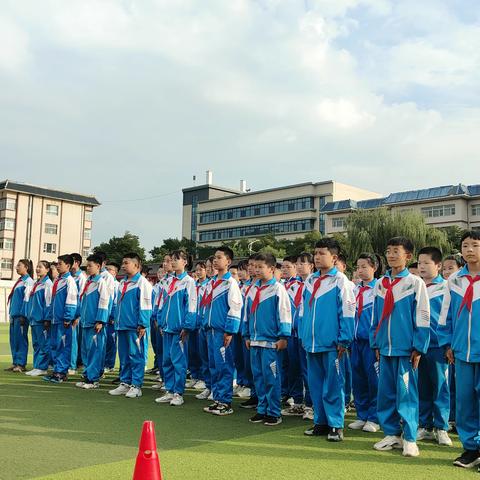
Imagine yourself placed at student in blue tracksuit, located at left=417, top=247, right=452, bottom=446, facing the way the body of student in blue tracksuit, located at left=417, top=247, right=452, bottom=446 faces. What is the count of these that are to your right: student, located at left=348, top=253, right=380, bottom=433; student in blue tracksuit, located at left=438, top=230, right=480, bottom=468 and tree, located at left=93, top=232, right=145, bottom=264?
2

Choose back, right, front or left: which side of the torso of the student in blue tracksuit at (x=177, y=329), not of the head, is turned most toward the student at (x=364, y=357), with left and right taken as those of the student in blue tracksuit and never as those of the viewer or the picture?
left

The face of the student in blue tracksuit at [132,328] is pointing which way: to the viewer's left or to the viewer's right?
to the viewer's left

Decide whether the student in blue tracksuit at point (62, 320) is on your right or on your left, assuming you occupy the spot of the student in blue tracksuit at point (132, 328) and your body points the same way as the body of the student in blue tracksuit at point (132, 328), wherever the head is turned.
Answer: on your right

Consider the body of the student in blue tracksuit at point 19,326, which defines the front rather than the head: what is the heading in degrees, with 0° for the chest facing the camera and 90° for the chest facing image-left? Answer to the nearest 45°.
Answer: approximately 90°

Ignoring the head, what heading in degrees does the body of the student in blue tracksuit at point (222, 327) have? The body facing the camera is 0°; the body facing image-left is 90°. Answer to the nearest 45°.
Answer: approximately 45°

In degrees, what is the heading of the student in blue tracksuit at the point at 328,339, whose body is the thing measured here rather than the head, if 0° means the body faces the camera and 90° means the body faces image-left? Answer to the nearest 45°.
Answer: approximately 45°

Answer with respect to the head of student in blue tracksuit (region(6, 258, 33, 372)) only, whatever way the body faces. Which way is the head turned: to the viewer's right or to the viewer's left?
to the viewer's left

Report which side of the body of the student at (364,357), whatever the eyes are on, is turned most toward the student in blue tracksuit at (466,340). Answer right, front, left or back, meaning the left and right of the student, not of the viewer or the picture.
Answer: left

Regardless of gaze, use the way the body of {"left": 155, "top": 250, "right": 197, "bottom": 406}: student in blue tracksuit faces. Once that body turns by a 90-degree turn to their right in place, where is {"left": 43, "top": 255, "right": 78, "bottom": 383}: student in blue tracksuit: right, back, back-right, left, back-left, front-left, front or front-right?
front

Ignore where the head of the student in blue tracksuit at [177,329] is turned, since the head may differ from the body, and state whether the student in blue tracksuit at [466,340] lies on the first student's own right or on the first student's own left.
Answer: on the first student's own left

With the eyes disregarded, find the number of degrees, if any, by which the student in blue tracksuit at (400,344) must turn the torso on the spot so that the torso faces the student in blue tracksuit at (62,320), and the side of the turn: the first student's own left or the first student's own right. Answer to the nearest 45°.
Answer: approximately 90° to the first student's own right

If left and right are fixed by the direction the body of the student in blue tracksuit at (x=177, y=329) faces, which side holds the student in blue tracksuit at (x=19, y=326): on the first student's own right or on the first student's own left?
on the first student's own right

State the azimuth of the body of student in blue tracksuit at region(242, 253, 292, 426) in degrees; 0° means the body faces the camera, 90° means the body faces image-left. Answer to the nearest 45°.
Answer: approximately 45°

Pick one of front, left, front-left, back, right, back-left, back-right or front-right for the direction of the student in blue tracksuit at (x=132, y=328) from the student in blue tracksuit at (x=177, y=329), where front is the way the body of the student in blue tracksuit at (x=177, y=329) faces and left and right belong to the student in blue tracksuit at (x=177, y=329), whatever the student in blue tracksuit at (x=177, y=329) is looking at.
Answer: right
